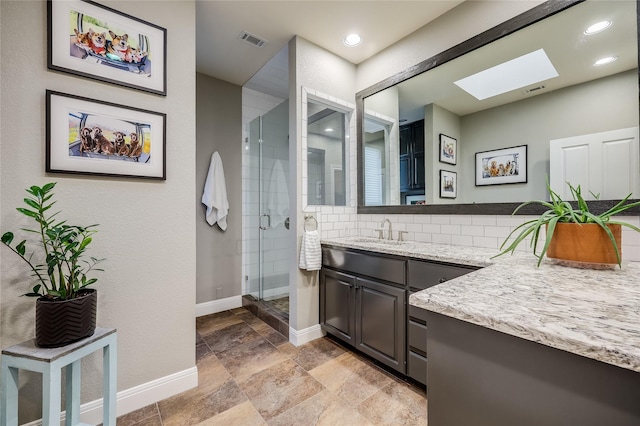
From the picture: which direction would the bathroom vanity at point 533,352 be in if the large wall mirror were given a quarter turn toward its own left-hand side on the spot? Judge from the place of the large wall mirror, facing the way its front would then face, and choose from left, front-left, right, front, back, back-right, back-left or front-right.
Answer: front-right

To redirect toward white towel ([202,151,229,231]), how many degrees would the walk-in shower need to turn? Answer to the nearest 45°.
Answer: approximately 45° to its right

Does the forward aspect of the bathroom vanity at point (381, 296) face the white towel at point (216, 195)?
no

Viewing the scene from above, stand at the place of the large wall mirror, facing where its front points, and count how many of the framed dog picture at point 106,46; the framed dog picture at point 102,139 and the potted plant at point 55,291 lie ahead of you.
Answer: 3

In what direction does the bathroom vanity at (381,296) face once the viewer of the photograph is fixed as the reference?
facing the viewer and to the left of the viewer

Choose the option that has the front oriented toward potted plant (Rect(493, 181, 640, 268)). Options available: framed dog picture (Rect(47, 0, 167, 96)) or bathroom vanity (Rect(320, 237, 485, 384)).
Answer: the framed dog picture

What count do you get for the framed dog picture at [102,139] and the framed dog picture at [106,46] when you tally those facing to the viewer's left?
0

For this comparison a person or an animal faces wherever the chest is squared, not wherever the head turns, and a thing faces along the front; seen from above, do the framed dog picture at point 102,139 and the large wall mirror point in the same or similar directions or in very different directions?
very different directions

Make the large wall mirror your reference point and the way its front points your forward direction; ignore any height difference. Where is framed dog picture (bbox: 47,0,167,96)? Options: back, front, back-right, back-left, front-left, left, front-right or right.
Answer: front

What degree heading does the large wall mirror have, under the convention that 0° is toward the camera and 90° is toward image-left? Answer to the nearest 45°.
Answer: approximately 45°

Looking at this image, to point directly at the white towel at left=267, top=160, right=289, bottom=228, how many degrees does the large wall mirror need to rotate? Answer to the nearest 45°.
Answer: approximately 45° to its right

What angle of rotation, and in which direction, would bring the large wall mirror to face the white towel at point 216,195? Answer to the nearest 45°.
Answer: approximately 45° to its right

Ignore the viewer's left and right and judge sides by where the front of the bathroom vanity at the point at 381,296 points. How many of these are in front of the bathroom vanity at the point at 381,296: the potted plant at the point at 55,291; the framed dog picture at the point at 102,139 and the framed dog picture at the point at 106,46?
3

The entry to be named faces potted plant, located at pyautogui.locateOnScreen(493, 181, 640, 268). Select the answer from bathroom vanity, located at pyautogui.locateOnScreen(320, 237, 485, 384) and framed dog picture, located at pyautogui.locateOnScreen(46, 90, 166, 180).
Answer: the framed dog picture

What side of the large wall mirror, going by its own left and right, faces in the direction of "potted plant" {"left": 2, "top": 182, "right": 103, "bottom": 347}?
front

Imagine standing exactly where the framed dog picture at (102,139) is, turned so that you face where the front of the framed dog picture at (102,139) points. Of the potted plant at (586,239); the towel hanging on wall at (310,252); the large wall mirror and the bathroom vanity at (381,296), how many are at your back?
0

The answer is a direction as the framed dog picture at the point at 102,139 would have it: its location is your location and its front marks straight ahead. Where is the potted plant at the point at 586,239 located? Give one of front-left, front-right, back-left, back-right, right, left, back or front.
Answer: front

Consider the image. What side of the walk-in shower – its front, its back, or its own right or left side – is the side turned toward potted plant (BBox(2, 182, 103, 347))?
front
